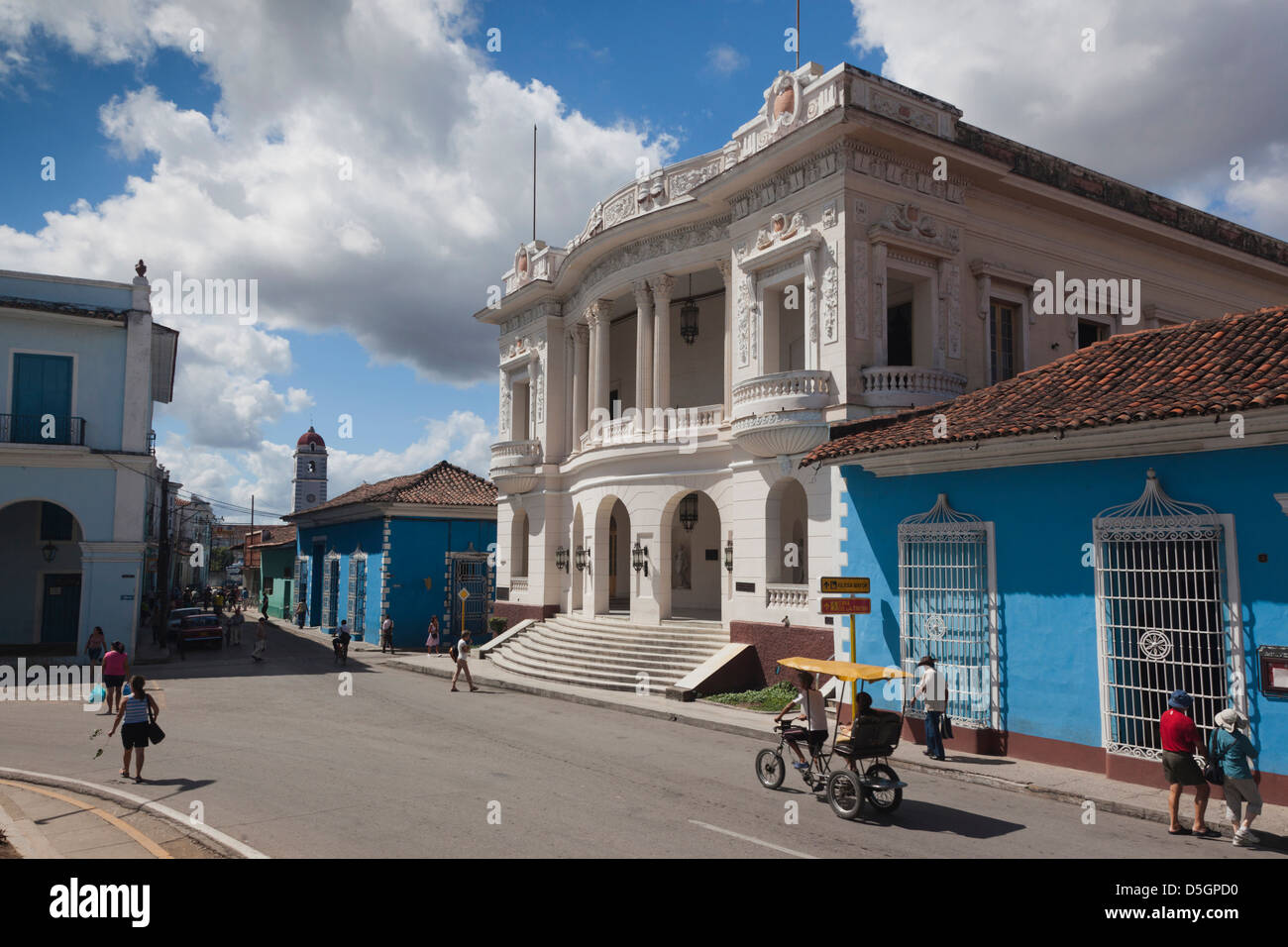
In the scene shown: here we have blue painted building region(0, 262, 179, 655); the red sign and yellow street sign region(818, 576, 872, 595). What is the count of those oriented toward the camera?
3

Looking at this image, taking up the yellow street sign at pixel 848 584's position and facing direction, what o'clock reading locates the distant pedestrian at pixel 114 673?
The distant pedestrian is roughly at 3 o'clock from the yellow street sign.

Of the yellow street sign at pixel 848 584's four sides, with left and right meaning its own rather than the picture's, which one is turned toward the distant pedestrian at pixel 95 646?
right

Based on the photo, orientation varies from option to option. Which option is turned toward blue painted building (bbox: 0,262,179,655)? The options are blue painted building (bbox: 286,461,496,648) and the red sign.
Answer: blue painted building (bbox: 286,461,496,648)

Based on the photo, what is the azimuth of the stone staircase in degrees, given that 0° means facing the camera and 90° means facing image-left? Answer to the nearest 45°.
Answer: approximately 45°

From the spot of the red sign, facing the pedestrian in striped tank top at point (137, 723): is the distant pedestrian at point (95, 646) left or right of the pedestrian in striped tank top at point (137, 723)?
right

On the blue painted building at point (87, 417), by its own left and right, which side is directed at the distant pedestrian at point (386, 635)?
left

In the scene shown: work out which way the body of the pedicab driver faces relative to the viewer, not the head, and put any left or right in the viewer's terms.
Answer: facing away from the viewer and to the left of the viewer

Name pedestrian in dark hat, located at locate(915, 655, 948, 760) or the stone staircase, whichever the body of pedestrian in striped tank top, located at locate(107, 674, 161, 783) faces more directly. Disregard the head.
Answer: the stone staircase

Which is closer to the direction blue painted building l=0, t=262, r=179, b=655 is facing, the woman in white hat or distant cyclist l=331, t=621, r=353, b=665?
the woman in white hat
